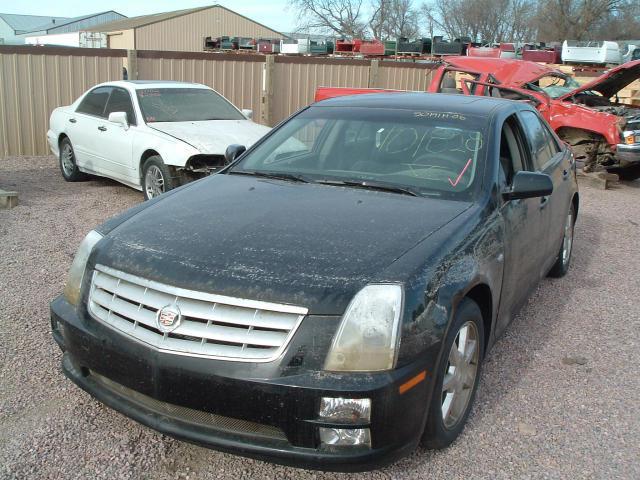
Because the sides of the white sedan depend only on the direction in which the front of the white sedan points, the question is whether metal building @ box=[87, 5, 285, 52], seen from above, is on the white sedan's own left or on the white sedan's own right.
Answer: on the white sedan's own left

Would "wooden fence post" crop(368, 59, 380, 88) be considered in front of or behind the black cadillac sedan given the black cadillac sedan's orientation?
behind

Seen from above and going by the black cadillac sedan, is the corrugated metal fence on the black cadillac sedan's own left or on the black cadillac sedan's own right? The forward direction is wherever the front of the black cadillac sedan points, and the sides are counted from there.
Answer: on the black cadillac sedan's own right

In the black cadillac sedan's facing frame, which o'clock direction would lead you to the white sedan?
The white sedan is roughly at 4 o'clock from the black cadillac sedan.

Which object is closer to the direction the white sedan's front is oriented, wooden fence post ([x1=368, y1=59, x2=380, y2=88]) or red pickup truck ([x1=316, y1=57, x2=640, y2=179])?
the red pickup truck

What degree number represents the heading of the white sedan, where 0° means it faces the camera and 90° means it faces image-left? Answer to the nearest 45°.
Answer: approximately 315°

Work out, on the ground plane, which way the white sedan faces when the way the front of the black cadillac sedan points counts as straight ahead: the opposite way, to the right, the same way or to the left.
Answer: to the left

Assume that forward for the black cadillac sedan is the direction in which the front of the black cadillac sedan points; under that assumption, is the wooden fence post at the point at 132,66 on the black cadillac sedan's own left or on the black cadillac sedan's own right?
on the black cadillac sedan's own right

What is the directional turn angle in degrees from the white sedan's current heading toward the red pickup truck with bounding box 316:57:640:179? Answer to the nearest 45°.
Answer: approximately 45° to its left

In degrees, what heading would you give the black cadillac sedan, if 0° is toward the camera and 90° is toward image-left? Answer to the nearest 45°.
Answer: approximately 45°
